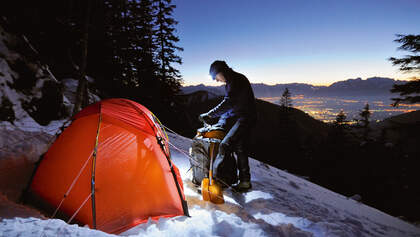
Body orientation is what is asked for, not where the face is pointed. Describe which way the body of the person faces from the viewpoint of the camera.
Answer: to the viewer's left

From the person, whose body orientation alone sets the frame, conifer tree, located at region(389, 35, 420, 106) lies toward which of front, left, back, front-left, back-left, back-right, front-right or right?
back-right

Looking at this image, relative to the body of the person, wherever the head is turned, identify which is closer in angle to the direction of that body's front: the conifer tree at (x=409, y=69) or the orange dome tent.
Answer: the orange dome tent

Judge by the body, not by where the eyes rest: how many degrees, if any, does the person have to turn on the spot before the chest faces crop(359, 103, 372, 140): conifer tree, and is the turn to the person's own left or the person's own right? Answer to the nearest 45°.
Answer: approximately 135° to the person's own right

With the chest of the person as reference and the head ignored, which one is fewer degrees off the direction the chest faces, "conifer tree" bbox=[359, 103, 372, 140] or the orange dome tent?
the orange dome tent

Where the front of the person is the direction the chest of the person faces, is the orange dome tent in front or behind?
in front
